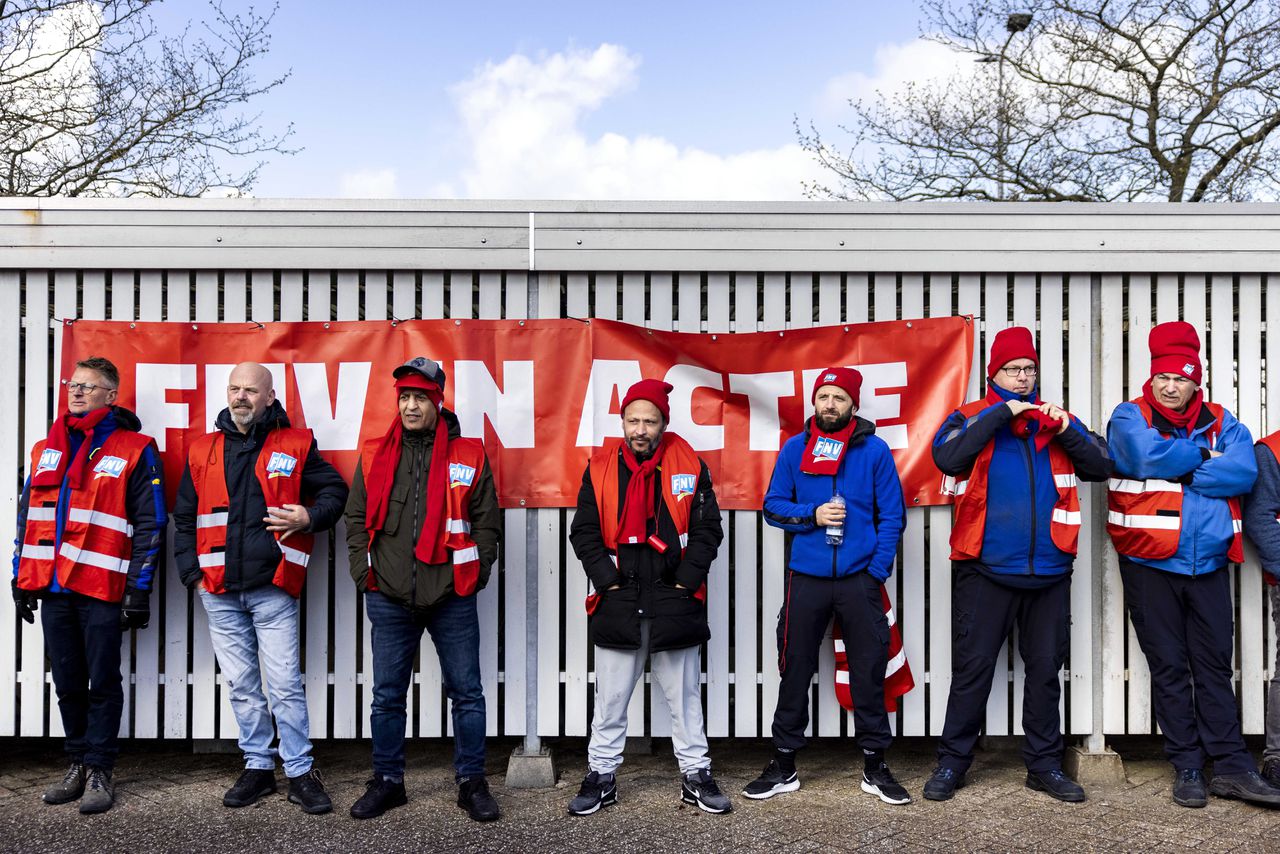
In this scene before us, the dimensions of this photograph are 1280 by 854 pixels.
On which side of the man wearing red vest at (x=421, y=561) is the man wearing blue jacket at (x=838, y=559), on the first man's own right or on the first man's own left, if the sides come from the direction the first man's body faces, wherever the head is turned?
on the first man's own left

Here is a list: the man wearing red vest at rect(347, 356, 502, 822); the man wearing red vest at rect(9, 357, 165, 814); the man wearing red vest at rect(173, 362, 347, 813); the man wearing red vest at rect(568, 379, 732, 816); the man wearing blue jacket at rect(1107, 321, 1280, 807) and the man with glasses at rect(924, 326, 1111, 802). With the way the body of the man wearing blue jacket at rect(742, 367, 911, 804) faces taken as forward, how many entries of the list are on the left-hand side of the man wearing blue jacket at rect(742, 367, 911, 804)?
2

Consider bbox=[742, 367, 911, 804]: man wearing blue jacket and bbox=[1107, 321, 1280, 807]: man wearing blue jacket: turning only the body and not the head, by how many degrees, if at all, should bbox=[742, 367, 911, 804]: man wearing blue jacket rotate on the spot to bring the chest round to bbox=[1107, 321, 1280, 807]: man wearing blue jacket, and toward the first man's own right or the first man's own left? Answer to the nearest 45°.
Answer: approximately 90° to the first man's own left

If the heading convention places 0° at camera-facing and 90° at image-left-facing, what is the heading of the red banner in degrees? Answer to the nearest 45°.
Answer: approximately 0°

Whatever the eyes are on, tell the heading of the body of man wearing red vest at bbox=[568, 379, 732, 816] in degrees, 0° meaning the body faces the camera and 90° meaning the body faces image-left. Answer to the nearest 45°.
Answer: approximately 0°

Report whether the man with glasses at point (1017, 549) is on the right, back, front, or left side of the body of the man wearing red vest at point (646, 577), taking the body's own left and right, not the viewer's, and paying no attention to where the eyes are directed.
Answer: left

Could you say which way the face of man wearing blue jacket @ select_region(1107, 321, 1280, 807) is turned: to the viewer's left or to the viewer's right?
to the viewer's left

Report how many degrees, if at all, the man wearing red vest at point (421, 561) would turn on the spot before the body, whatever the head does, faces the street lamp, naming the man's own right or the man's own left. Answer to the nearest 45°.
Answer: approximately 135° to the man's own left
